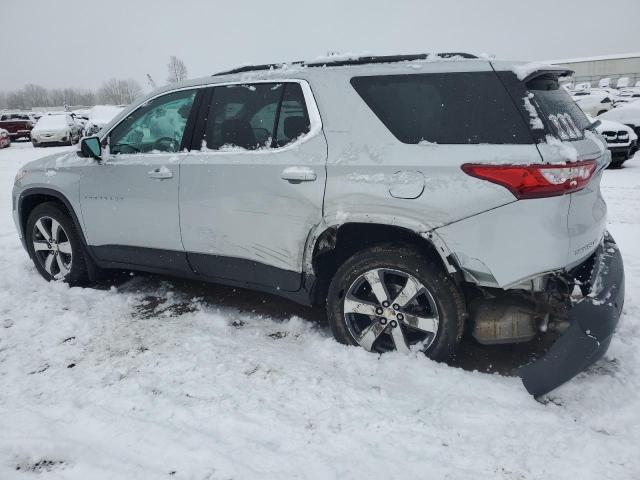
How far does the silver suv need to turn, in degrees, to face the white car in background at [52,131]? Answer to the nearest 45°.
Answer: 0° — it already faces it

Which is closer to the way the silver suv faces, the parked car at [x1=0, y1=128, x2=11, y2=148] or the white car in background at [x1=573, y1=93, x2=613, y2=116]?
the parked car

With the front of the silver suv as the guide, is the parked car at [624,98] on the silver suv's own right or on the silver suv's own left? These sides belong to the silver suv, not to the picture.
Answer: on the silver suv's own right

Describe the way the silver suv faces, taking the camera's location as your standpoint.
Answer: facing away from the viewer and to the left of the viewer

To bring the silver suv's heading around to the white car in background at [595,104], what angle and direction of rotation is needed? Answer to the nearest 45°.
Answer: approximately 90° to its right

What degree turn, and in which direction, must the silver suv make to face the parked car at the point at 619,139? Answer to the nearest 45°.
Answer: approximately 90° to its right

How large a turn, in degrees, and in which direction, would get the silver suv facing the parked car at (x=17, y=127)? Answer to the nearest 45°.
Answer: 0° — it already faces it

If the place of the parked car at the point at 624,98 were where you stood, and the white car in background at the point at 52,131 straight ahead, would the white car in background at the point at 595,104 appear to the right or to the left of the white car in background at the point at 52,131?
left

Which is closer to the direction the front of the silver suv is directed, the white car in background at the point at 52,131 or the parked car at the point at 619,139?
the white car in background

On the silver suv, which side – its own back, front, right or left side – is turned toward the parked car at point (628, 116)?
right

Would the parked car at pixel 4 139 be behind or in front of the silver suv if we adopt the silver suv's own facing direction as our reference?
in front
